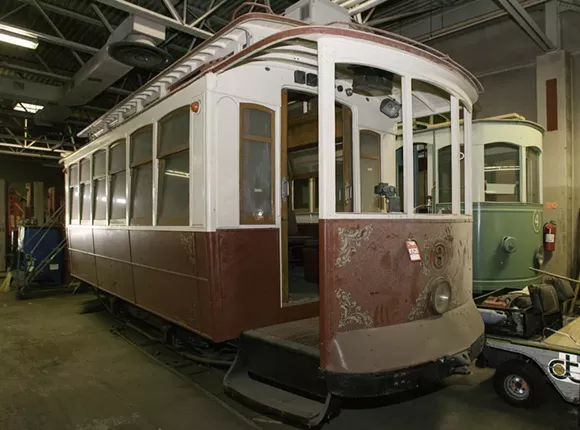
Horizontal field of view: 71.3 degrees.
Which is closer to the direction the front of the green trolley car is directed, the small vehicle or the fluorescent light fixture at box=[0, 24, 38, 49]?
the small vehicle

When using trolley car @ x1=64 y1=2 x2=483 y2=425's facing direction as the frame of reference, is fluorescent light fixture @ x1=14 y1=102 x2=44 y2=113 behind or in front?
behind

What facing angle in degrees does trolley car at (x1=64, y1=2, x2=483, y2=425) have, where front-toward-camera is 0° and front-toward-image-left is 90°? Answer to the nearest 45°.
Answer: approximately 315°

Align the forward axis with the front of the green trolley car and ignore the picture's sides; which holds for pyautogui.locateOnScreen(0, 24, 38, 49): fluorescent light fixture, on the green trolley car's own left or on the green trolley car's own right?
on the green trolley car's own right

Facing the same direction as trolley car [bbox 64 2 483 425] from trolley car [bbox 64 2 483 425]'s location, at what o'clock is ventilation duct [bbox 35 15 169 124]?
The ventilation duct is roughly at 6 o'clock from the trolley car.

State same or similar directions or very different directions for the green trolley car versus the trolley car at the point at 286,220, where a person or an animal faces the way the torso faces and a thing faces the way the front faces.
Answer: same or similar directions

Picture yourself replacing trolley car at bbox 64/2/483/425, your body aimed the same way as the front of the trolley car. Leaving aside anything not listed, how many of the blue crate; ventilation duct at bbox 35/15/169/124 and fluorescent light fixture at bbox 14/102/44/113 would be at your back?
3

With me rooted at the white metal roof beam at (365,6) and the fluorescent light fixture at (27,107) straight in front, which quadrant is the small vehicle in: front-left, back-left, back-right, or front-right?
back-left

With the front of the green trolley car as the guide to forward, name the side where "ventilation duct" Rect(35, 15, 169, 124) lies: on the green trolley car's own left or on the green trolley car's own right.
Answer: on the green trolley car's own right

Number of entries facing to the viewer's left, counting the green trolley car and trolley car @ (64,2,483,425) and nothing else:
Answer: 0
